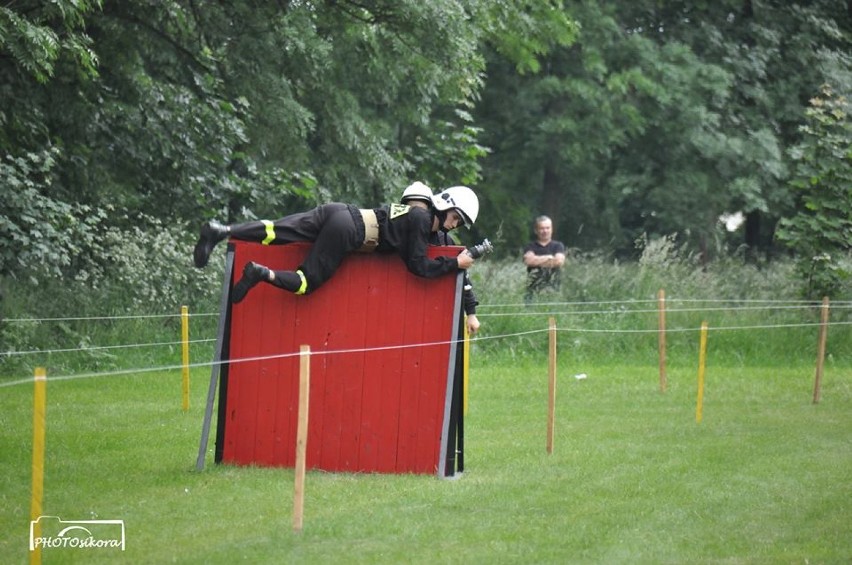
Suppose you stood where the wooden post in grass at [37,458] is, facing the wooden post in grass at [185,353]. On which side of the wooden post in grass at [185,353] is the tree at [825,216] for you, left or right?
right

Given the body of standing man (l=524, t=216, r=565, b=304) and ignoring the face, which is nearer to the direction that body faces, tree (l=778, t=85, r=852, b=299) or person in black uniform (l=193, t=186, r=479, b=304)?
the person in black uniform

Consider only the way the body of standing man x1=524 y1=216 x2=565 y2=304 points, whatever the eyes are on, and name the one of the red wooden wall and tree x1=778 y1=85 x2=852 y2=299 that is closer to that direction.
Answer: the red wooden wall

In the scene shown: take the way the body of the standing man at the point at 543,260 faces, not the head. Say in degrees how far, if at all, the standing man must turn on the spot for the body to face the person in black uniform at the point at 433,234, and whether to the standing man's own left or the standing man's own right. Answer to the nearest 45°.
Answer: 0° — they already face them

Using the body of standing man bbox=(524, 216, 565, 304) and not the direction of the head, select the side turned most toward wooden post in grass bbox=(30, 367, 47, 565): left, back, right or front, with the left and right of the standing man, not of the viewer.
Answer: front

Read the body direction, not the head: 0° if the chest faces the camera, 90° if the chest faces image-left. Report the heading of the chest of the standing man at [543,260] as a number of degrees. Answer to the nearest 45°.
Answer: approximately 0°

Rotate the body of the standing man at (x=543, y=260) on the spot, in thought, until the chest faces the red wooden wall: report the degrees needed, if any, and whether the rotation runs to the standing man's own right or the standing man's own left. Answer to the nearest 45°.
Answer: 0° — they already face it

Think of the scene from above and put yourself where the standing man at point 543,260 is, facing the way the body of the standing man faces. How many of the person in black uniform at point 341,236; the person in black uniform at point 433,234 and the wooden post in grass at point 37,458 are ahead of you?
3

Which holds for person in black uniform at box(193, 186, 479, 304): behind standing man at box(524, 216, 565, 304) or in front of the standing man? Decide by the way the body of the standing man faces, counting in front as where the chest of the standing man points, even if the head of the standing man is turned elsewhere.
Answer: in front
